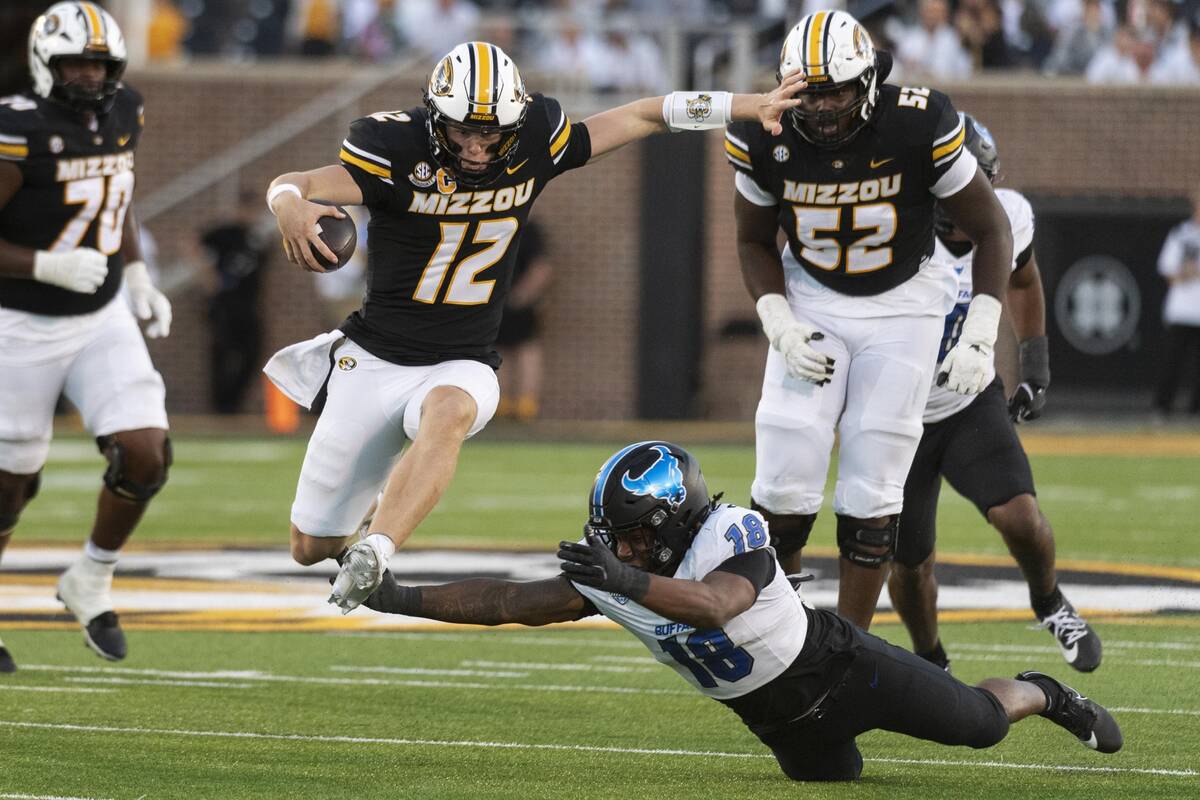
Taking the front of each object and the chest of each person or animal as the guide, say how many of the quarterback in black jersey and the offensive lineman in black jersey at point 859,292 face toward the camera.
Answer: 2

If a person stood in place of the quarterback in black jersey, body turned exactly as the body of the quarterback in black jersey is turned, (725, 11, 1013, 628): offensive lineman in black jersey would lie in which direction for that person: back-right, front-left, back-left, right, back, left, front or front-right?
left

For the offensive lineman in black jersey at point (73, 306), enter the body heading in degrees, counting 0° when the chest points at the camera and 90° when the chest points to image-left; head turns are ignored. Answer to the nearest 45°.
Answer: approximately 315°

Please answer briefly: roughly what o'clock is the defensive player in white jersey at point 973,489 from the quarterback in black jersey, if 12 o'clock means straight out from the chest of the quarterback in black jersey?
The defensive player in white jersey is roughly at 9 o'clock from the quarterback in black jersey.

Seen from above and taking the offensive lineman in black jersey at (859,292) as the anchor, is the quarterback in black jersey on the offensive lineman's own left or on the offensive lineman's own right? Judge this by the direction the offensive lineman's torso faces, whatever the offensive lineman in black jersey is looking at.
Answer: on the offensive lineman's own right

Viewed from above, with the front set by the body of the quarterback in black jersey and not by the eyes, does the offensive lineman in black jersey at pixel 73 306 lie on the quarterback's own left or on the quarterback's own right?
on the quarterback's own right

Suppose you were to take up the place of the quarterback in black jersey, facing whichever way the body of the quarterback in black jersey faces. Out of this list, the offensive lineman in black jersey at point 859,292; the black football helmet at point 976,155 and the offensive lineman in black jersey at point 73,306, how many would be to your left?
2
